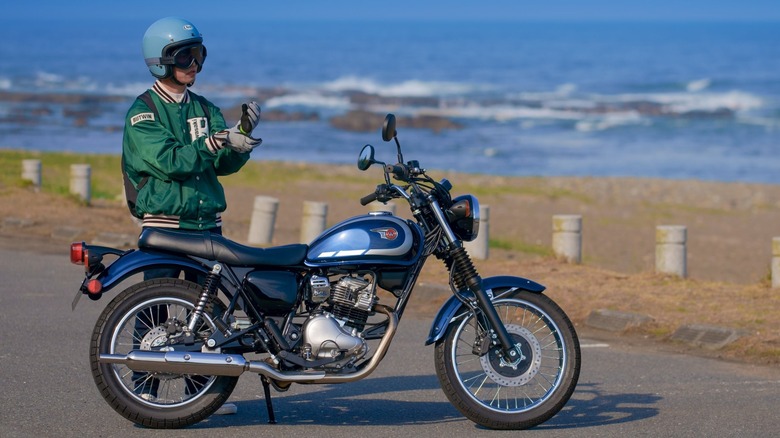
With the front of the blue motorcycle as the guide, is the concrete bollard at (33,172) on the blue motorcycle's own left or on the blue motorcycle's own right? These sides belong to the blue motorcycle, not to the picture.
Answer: on the blue motorcycle's own left

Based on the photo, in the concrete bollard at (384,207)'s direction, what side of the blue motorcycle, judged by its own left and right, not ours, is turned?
left

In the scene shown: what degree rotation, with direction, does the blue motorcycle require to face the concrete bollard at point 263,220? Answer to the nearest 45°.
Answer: approximately 90° to its left

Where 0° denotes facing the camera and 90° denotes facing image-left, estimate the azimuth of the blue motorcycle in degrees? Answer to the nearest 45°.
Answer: approximately 270°

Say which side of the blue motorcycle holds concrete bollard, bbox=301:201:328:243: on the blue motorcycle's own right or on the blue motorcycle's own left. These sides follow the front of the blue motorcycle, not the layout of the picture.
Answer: on the blue motorcycle's own left
